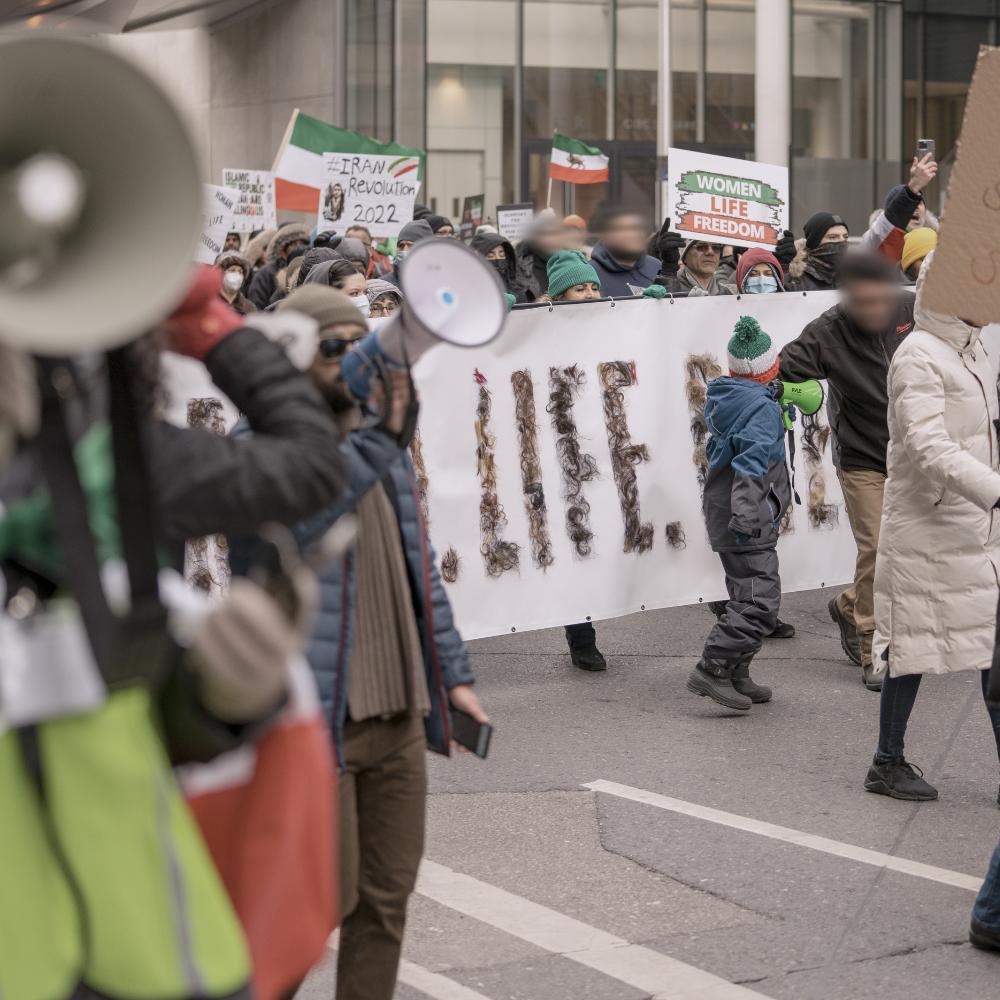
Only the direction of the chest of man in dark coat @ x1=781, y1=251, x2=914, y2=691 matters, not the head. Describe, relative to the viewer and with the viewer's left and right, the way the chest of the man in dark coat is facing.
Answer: facing the viewer and to the right of the viewer

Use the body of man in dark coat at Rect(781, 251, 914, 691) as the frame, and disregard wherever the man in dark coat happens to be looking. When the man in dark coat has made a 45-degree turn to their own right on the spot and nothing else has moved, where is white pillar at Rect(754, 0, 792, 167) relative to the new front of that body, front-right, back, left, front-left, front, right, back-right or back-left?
back

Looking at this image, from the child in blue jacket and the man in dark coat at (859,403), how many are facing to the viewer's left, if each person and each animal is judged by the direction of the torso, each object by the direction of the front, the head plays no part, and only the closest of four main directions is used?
0

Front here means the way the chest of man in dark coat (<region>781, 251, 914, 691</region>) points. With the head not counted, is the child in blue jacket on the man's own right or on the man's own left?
on the man's own right
